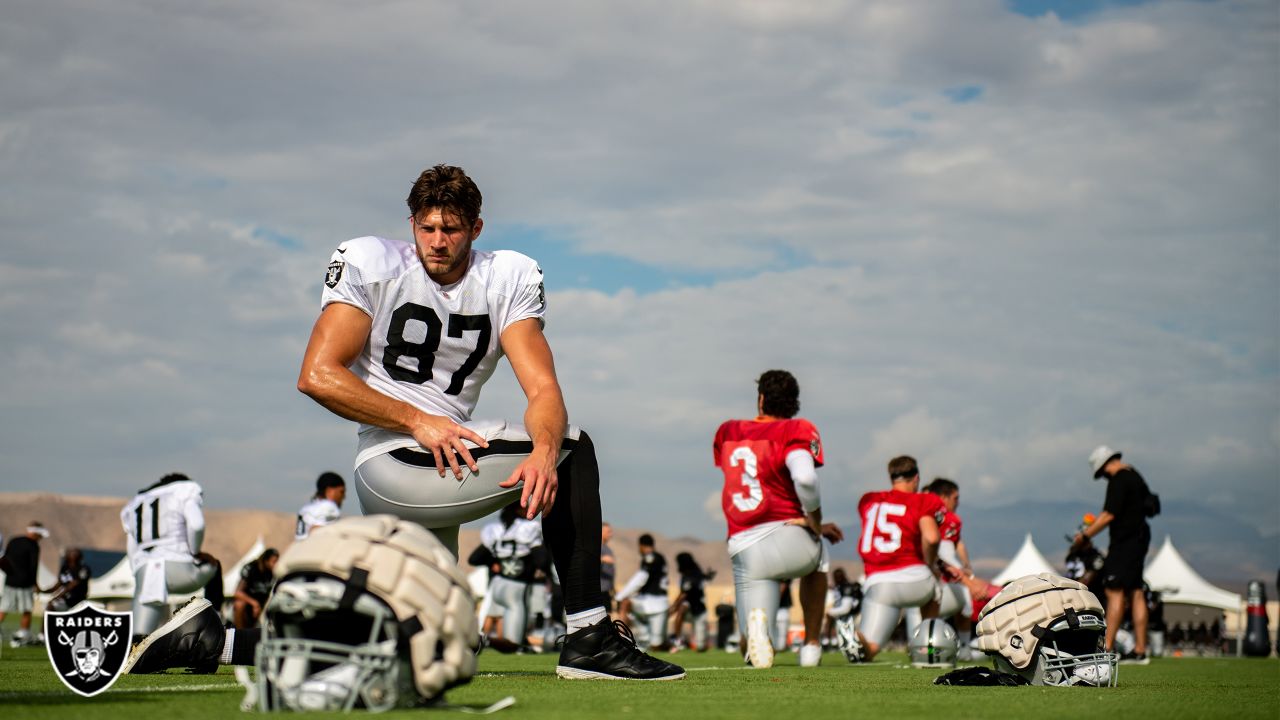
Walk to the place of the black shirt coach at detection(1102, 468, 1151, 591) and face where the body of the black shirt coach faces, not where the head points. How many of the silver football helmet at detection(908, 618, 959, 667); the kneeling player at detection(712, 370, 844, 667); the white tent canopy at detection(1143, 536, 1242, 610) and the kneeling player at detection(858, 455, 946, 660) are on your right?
1

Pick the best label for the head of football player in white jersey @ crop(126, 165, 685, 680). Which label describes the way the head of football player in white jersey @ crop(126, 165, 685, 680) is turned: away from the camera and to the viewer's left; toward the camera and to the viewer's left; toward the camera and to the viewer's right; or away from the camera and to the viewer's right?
toward the camera and to the viewer's left

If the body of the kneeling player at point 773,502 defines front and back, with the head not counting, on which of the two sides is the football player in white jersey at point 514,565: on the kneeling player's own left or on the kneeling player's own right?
on the kneeling player's own left

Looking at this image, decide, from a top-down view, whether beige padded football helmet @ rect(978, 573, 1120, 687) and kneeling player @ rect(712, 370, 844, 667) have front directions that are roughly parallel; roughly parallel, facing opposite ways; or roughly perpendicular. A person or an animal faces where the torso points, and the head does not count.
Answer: roughly perpendicular

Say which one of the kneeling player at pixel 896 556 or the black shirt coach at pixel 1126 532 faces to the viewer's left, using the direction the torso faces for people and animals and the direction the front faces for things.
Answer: the black shirt coach

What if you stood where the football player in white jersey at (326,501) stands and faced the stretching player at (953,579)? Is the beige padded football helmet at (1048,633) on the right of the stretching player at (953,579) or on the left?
right

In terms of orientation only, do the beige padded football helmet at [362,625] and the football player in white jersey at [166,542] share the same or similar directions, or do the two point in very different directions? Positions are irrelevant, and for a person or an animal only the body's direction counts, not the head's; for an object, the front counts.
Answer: very different directions

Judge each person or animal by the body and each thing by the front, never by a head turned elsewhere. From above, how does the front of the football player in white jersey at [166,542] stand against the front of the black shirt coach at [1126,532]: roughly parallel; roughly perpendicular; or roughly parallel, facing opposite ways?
roughly perpendicular

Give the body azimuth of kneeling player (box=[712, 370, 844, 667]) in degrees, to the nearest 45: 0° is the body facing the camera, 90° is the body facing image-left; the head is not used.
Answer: approximately 225°

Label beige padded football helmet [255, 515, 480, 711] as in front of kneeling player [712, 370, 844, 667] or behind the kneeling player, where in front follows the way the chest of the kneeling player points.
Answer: behind

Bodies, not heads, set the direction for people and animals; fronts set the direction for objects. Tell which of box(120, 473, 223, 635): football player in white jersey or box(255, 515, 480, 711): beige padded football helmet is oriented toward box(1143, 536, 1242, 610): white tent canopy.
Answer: the football player in white jersey

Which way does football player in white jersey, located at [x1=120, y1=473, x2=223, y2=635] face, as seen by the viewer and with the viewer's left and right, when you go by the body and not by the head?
facing away from the viewer and to the right of the viewer

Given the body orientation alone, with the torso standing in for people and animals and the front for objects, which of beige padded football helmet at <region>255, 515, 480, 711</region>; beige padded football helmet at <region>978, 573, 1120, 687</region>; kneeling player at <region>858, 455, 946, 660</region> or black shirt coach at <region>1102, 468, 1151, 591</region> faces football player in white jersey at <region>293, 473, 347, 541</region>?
the black shirt coach

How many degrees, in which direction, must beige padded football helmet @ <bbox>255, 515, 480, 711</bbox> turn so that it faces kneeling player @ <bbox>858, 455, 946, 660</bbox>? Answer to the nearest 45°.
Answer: approximately 180°

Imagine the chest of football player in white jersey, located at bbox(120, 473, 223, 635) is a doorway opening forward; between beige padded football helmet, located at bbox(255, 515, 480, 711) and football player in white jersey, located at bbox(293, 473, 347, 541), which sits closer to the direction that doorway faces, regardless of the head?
the football player in white jersey

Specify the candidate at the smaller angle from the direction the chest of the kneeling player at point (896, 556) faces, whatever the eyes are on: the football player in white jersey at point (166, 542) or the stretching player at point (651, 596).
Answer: the stretching player

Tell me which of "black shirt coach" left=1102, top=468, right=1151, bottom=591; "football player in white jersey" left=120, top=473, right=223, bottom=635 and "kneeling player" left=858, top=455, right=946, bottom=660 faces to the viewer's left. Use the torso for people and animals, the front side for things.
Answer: the black shirt coach
